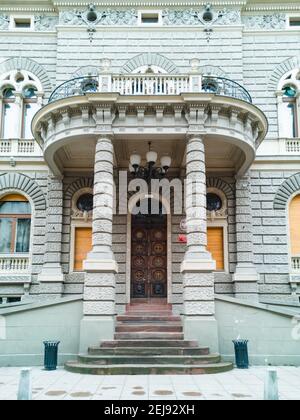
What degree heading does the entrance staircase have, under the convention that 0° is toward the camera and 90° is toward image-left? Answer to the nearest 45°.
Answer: approximately 0°

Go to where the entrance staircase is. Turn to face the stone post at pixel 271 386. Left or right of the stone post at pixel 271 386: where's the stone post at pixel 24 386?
right

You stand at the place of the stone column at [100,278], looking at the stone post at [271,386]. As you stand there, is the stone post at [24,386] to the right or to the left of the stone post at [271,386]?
right
